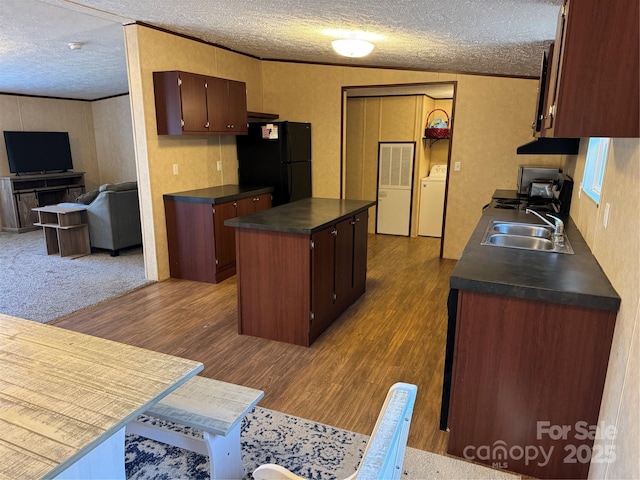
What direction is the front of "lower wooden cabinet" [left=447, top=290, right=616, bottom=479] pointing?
to the viewer's left

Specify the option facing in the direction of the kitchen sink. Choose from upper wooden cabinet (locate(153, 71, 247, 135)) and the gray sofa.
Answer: the upper wooden cabinet

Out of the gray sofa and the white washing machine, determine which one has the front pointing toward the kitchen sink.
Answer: the white washing machine

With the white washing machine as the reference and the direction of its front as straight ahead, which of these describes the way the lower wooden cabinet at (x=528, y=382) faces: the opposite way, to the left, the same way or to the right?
to the right

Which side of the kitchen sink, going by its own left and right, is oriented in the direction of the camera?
left

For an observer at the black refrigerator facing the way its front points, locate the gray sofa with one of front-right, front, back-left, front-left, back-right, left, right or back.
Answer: back-right

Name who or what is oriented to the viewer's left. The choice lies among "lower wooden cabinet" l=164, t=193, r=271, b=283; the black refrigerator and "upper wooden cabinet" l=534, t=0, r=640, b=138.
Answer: the upper wooden cabinet

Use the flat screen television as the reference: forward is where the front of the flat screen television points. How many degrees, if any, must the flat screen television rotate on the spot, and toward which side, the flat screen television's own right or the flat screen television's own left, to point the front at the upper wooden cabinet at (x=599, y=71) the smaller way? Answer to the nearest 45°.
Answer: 0° — it already faces it

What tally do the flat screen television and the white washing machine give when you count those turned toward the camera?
2
